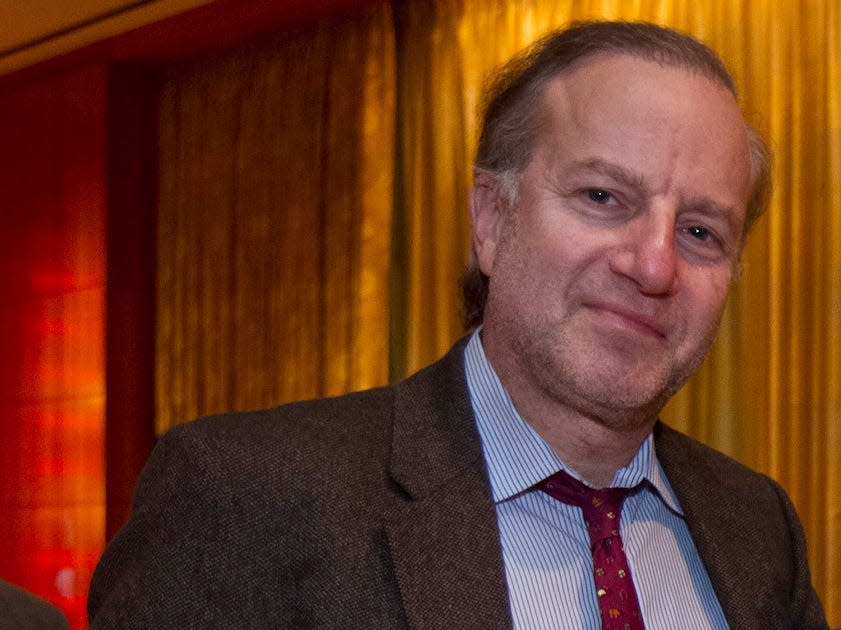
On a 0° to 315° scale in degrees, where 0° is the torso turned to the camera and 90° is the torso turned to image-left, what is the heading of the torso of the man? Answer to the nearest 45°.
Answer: approximately 315°
